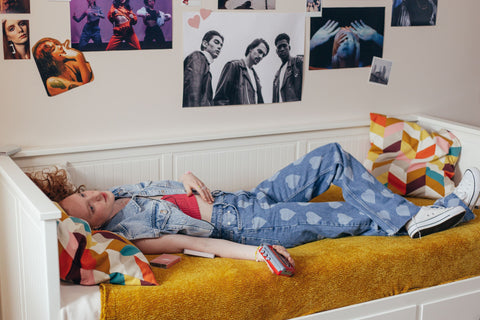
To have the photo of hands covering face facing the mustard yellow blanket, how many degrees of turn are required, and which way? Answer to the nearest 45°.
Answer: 0° — it already faces it

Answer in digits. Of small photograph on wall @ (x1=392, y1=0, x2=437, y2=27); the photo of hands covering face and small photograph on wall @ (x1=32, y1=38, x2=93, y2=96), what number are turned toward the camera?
3

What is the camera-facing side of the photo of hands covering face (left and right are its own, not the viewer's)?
front

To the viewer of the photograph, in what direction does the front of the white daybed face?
facing the viewer and to the right of the viewer

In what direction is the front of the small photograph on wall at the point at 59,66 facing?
toward the camera

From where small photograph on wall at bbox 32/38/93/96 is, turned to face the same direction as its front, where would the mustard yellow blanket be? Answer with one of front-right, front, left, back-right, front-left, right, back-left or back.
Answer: front-left

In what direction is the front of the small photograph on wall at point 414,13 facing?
toward the camera

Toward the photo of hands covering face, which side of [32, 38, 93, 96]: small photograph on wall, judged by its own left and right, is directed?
left

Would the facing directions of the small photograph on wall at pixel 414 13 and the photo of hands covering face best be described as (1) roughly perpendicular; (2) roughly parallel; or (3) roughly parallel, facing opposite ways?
roughly parallel

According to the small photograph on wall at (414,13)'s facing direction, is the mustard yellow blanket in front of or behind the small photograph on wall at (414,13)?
in front

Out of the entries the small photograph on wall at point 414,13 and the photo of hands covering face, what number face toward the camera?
2

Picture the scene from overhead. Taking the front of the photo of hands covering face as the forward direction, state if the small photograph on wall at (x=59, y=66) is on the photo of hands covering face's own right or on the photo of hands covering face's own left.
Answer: on the photo of hands covering face's own right

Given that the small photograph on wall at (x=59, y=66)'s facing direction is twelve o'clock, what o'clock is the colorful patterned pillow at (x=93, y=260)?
The colorful patterned pillow is roughly at 12 o'clock from the small photograph on wall.
